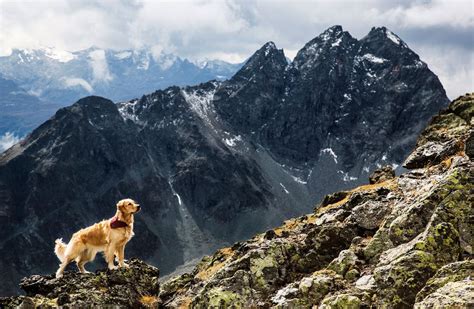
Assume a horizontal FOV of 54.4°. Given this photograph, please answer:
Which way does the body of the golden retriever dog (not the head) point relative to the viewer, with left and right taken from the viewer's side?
facing to the right of the viewer
